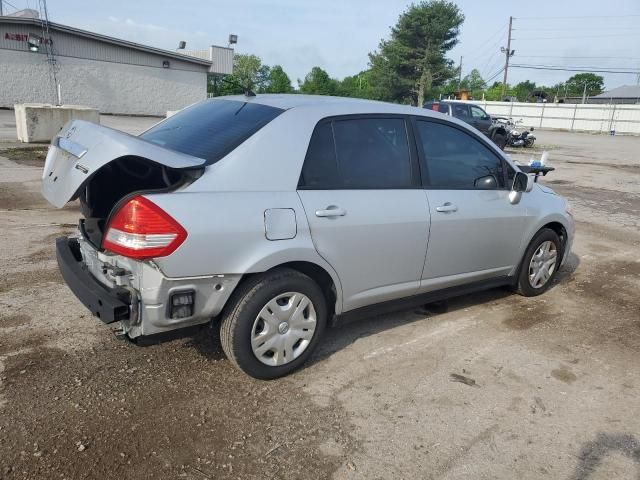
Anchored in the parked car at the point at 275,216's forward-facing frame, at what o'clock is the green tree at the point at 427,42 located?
The green tree is roughly at 11 o'clock from the parked car.

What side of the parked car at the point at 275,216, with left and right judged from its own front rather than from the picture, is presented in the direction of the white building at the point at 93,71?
left

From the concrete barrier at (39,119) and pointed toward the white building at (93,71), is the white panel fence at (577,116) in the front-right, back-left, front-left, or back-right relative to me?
front-right

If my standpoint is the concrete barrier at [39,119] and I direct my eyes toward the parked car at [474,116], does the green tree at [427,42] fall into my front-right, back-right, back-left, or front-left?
front-left

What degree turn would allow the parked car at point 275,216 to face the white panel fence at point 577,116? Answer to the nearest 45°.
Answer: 0° — it already faces it

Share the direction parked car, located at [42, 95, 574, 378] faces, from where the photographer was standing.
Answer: facing away from the viewer and to the right of the viewer

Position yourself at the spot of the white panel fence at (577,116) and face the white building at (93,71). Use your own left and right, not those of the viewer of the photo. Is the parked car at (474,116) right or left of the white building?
left

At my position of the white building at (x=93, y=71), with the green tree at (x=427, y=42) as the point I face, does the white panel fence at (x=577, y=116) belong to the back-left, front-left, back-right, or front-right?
front-right

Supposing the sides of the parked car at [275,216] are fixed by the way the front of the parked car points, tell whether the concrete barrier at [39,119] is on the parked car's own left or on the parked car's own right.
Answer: on the parked car's own left

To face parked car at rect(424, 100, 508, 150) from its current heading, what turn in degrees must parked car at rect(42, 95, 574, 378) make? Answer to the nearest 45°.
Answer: approximately 45° to its left
